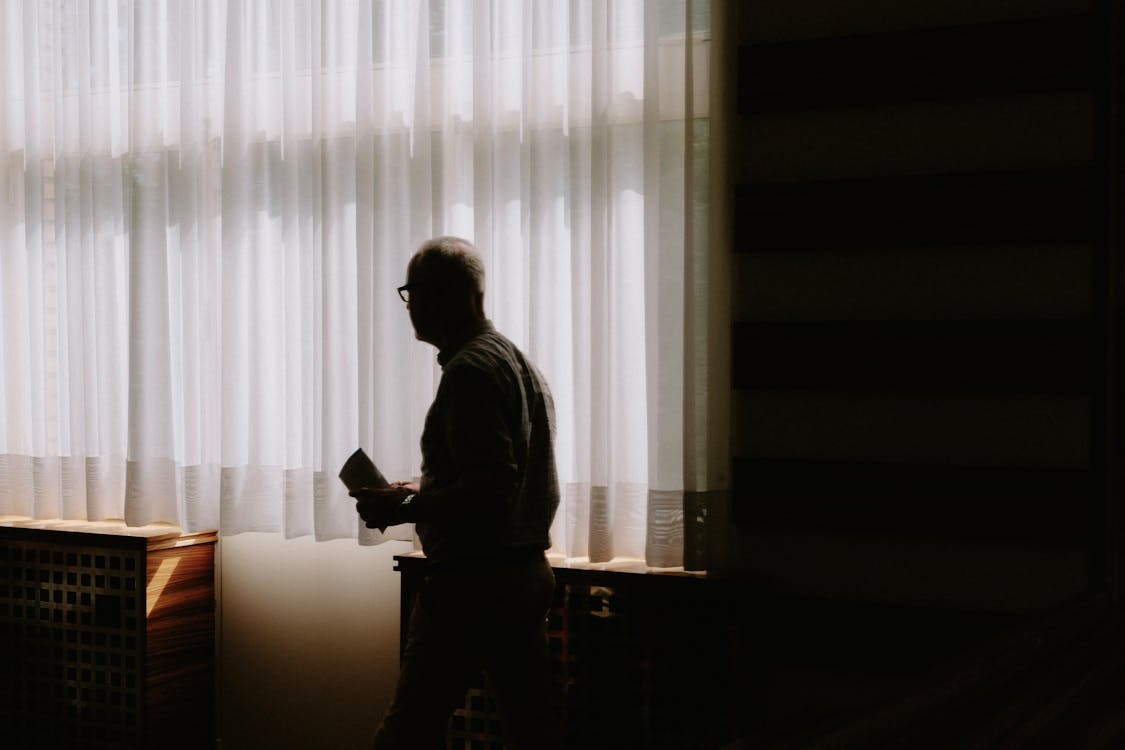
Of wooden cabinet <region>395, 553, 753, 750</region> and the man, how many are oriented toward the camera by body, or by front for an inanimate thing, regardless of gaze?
1

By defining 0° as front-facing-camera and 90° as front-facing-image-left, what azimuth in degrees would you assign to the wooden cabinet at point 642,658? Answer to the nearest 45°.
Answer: approximately 0°

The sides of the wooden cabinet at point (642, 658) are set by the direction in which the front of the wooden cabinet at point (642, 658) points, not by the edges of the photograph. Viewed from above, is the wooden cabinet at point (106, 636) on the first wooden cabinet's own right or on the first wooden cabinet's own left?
on the first wooden cabinet's own right

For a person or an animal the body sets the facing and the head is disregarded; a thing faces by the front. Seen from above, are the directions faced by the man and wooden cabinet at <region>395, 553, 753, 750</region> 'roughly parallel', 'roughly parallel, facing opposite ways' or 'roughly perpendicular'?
roughly perpendicular

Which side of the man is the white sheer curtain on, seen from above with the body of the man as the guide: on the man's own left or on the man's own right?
on the man's own right

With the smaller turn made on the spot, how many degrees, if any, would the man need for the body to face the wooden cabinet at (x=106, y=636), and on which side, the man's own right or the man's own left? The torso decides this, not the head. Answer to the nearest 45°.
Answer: approximately 45° to the man's own right

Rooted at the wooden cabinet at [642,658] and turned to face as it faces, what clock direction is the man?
The man is roughly at 1 o'clock from the wooden cabinet.

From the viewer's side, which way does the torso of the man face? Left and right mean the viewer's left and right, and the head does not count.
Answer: facing to the left of the viewer
